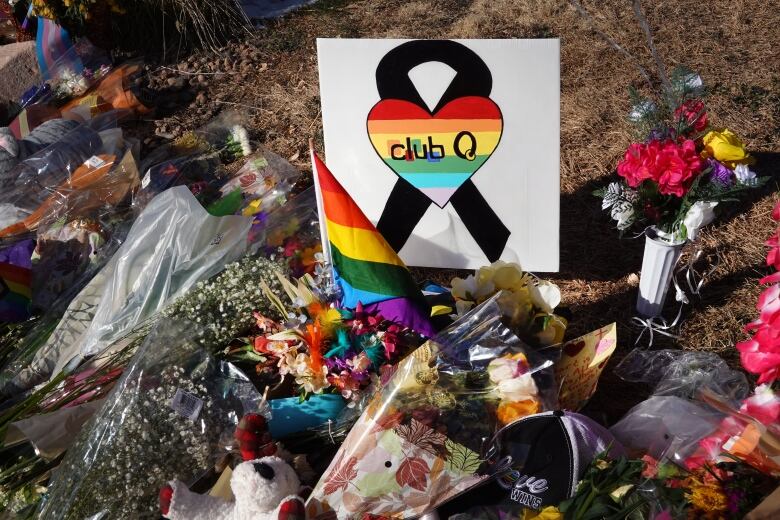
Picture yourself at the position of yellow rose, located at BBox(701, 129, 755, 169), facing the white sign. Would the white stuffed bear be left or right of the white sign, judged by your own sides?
left

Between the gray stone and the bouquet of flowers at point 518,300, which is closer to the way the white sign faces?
the bouquet of flowers

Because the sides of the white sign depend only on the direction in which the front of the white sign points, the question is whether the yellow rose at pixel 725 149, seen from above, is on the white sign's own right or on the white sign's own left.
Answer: on the white sign's own left

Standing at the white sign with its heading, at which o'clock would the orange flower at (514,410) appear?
The orange flower is roughly at 12 o'clock from the white sign.

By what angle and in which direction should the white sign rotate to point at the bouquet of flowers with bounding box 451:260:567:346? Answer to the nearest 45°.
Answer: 0° — it already faces it

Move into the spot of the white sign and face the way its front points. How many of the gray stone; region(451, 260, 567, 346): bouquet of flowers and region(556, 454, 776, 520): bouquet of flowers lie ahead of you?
2

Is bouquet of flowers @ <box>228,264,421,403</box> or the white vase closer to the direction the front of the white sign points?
the bouquet of flowers

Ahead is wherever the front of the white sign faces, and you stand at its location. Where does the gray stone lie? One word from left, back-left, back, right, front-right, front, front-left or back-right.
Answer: back-right

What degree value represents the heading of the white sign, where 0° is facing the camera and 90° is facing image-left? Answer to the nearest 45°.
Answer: approximately 0°
